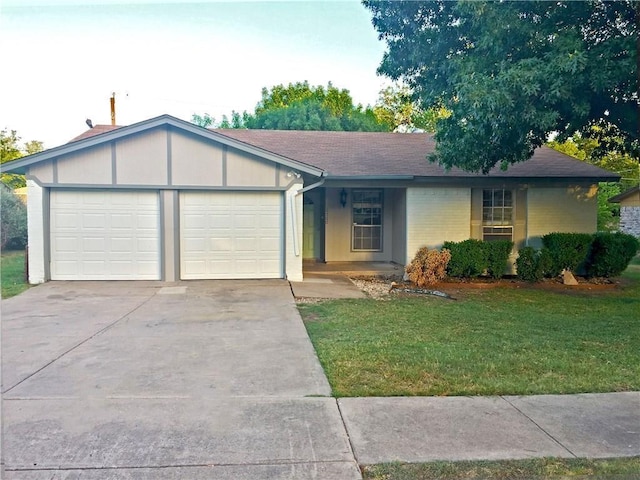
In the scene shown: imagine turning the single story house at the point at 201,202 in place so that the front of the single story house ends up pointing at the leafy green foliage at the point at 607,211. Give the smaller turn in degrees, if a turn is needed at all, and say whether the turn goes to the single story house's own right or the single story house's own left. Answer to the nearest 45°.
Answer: approximately 135° to the single story house's own left

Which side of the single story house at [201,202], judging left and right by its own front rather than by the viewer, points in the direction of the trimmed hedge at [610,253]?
left

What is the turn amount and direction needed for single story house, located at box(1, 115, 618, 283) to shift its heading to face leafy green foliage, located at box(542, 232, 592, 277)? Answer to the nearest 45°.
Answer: approximately 90° to its left

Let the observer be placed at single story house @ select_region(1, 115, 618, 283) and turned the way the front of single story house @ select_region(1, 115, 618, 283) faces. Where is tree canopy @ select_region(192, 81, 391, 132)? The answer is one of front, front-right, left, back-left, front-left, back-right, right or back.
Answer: back

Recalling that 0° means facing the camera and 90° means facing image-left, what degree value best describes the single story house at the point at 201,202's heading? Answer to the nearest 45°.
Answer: approximately 0°

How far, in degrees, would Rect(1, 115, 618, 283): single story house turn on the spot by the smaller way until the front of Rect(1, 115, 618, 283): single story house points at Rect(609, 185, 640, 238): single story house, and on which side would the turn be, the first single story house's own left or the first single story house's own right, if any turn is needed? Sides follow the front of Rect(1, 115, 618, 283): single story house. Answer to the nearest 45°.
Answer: approximately 135° to the first single story house's own left
